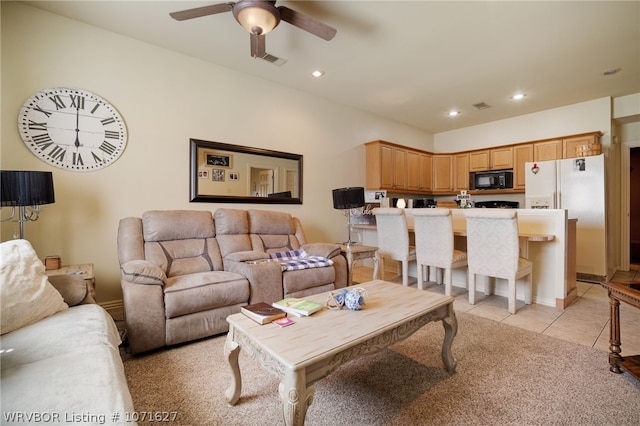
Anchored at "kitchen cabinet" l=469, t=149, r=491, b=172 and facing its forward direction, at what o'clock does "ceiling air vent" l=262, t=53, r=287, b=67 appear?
The ceiling air vent is roughly at 1 o'clock from the kitchen cabinet.

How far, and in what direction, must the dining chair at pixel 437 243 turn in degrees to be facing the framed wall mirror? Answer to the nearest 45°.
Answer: approximately 135° to its left

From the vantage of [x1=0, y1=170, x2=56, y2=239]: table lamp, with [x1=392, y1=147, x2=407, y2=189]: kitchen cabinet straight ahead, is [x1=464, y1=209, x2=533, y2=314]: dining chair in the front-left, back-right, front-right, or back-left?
front-right

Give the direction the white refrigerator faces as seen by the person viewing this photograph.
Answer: facing the viewer

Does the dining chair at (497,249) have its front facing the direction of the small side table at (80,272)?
no

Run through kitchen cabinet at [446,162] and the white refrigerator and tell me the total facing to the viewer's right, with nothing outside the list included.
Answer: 0

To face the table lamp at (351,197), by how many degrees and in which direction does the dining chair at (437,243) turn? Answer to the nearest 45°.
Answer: approximately 135° to its left

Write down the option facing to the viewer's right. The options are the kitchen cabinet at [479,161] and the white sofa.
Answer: the white sofa

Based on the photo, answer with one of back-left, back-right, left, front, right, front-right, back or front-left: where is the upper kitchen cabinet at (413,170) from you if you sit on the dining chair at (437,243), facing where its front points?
front-left

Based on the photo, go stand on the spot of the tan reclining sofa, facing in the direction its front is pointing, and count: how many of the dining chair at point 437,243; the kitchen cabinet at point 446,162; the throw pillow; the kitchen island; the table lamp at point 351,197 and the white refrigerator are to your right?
1

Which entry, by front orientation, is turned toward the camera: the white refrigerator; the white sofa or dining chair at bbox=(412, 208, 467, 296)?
the white refrigerator

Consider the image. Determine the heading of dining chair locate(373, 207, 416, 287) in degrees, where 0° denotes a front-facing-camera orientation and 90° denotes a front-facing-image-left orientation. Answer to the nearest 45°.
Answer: approximately 225°

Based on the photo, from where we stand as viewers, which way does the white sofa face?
facing to the right of the viewer

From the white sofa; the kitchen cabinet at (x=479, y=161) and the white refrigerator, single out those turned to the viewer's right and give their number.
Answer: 1

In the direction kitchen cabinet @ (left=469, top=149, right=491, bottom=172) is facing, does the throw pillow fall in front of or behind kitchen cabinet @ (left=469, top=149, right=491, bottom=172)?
in front
